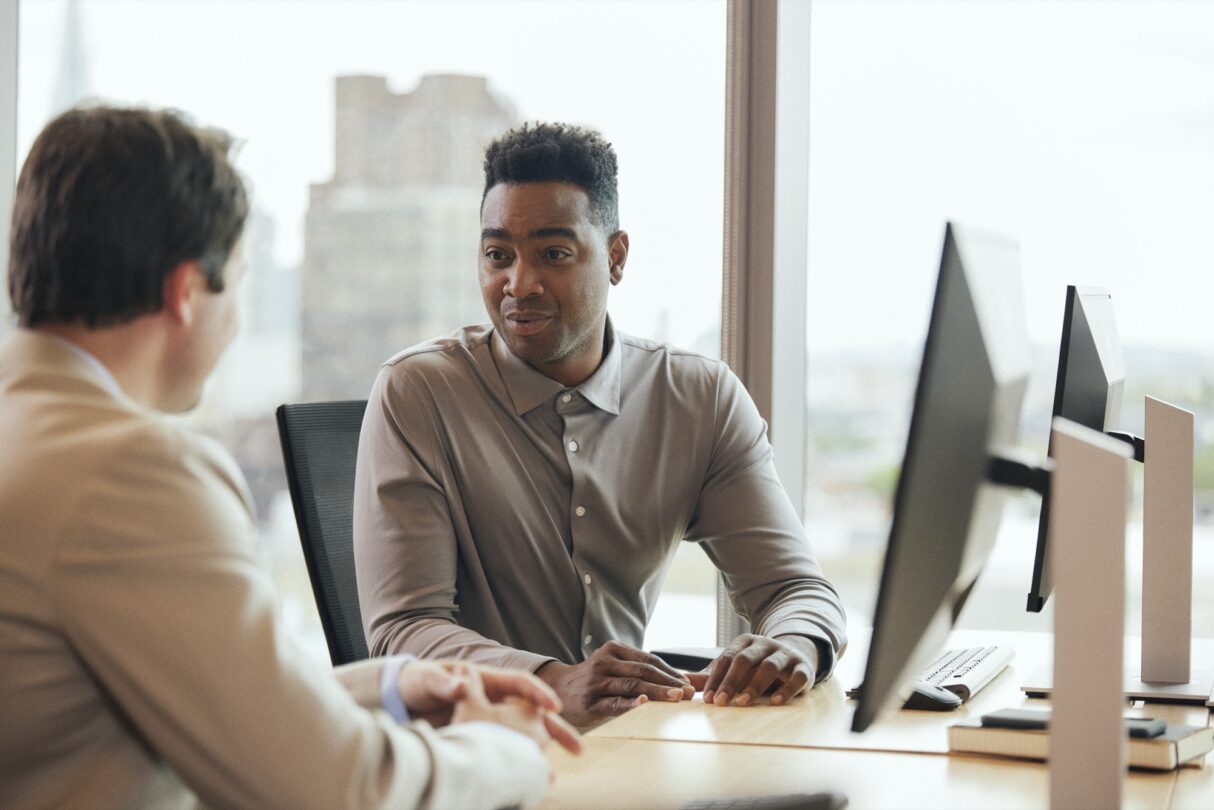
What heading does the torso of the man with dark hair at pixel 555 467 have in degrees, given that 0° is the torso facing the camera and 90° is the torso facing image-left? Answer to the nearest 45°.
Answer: approximately 0°

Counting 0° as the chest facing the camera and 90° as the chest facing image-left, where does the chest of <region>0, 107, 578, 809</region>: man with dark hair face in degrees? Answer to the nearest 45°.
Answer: approximately 225°

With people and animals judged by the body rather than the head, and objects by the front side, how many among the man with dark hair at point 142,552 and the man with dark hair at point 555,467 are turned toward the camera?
1

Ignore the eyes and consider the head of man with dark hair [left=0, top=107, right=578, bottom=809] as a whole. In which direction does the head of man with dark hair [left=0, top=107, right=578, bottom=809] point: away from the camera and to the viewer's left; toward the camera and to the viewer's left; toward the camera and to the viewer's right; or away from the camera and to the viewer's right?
away from the camera and to the viewer's right

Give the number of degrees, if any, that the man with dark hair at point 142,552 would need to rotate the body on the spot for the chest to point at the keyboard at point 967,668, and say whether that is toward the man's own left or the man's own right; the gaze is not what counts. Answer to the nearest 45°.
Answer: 0° — they already face it
